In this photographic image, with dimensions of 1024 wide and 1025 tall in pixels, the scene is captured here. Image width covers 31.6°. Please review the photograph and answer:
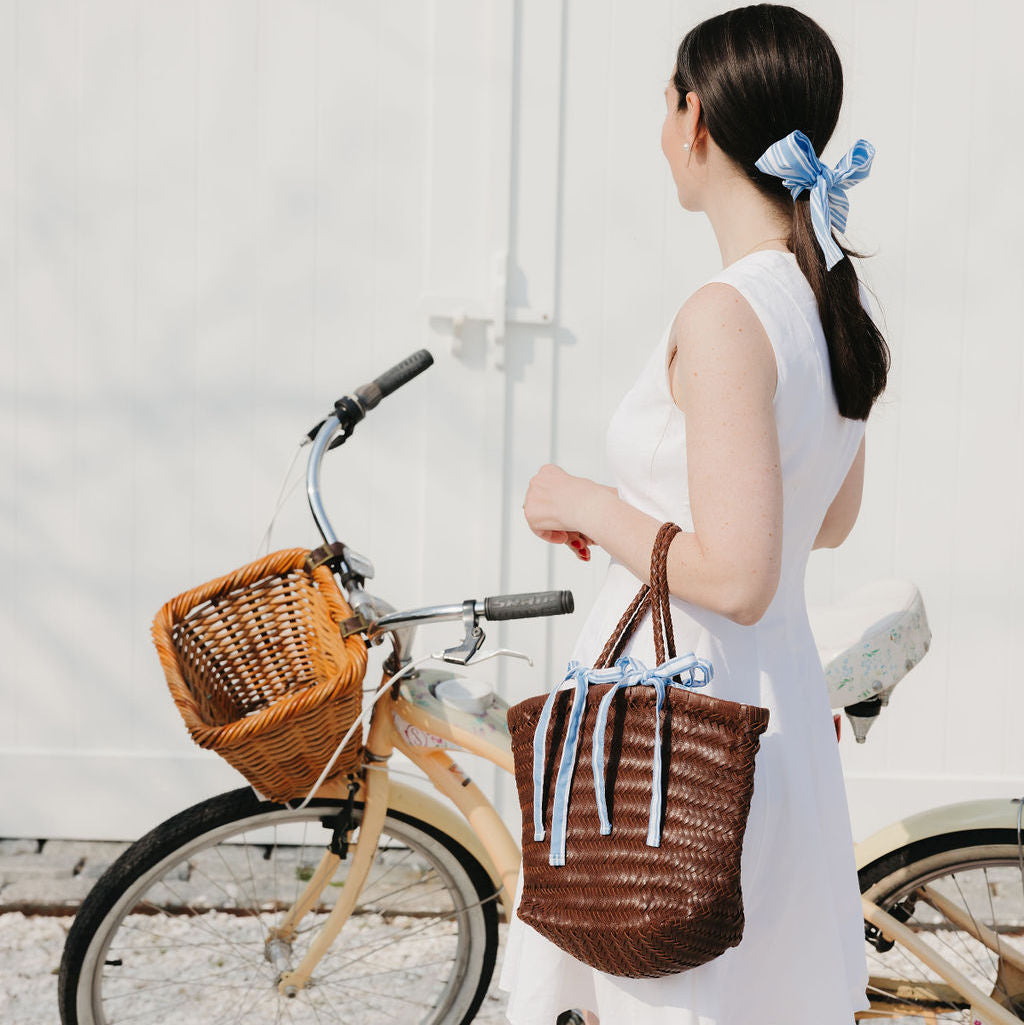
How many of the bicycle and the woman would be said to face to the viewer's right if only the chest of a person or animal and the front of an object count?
0

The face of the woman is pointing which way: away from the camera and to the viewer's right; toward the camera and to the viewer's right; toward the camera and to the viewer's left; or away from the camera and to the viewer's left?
away from the camera and to the viewer's left

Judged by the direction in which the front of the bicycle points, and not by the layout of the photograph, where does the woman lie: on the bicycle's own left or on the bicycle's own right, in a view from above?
on the bicycle's own left

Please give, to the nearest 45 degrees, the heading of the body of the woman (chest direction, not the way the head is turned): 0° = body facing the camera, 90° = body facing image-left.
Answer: approximately 135°

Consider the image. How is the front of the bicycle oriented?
to the viewer's left
